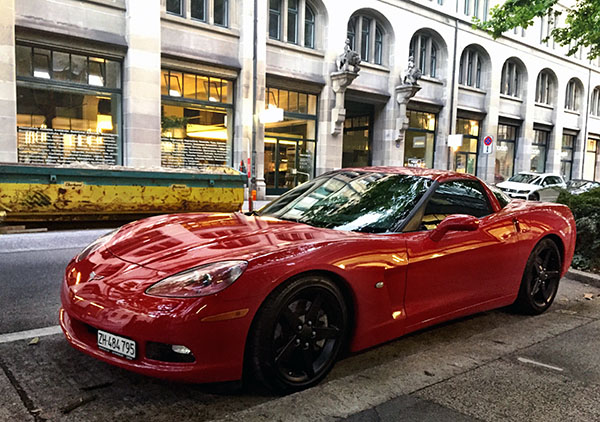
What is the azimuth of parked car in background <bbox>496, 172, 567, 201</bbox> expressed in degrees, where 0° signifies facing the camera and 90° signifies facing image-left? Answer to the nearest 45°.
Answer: approximately 45°

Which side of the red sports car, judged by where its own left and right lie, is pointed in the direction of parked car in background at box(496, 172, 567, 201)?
back

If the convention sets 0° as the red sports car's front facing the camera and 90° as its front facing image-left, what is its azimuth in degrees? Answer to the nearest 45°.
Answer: approximately 45°

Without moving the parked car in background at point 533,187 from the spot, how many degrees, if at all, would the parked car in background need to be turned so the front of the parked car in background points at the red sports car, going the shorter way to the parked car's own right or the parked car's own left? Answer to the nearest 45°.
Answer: approximately 45° to the parked car's own left

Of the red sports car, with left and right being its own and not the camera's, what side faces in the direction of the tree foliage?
back
